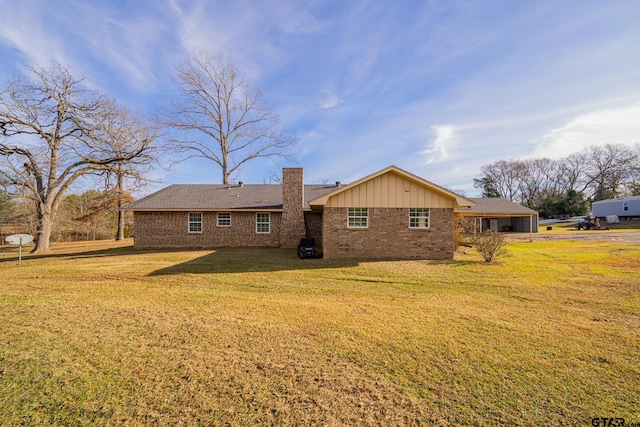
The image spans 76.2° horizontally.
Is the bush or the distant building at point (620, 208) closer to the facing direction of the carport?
the bush

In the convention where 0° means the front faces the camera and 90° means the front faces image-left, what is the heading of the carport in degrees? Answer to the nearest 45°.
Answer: approximately 0°

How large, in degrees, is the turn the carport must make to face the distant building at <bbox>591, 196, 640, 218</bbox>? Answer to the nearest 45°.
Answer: approximately 135° to its left

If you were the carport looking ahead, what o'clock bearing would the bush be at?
The bush is roughly at 12 o'clock from the carport.

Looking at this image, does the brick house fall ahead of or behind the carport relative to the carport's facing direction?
ahead

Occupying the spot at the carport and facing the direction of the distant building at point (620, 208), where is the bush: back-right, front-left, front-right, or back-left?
back-right

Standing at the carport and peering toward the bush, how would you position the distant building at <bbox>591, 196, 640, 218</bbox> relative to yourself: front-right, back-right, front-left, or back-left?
back-left
